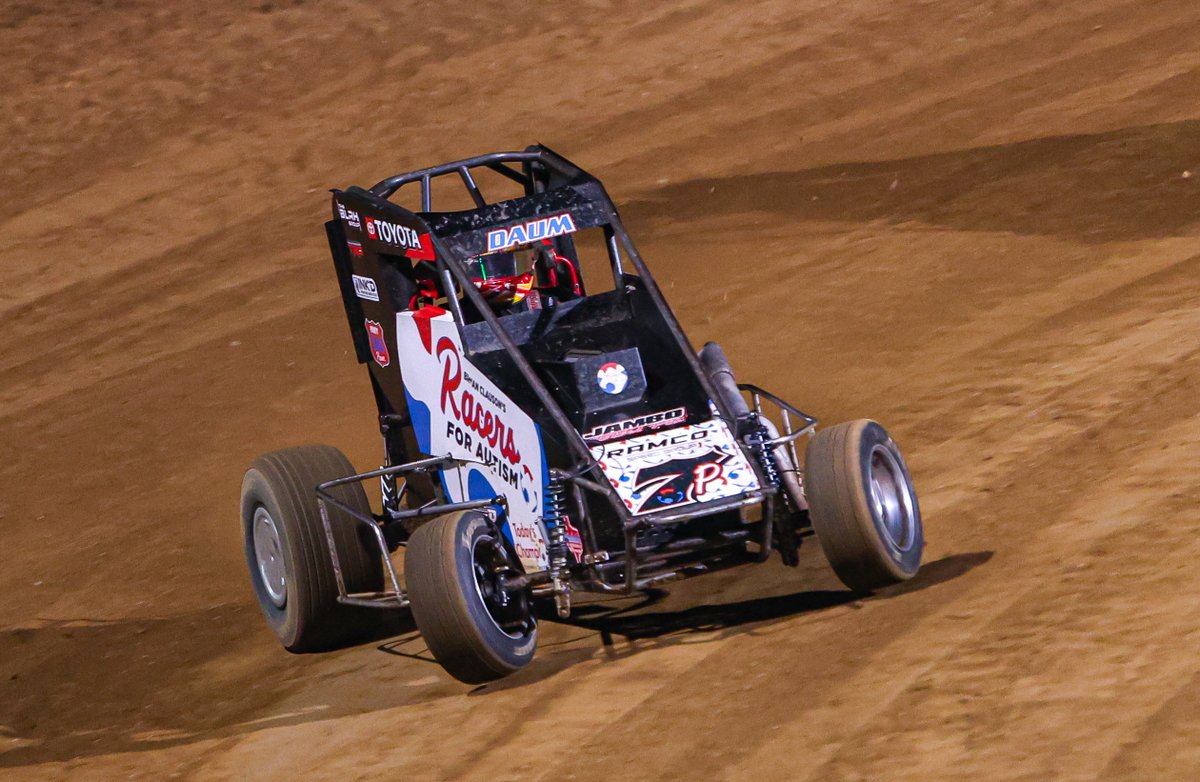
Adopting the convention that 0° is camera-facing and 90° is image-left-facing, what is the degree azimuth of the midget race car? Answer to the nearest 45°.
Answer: approximately 315°
